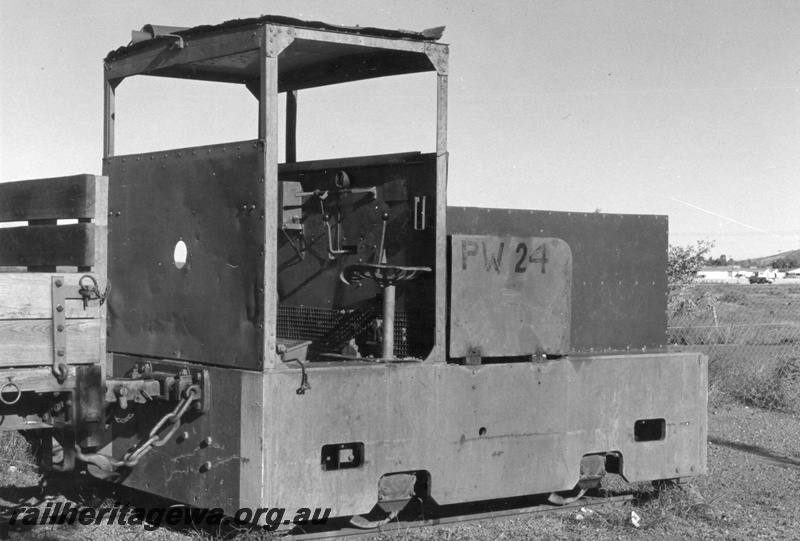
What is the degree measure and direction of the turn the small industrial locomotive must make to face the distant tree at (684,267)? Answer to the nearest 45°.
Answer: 0° — it already faces it

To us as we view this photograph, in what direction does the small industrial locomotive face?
facing away from the viewer and to the right of the viewer

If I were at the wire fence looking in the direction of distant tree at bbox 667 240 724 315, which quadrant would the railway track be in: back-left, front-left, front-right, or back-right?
back-left

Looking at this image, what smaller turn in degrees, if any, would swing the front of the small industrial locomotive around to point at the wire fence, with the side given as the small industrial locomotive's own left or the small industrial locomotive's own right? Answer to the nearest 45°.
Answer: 0° — it already faces it
